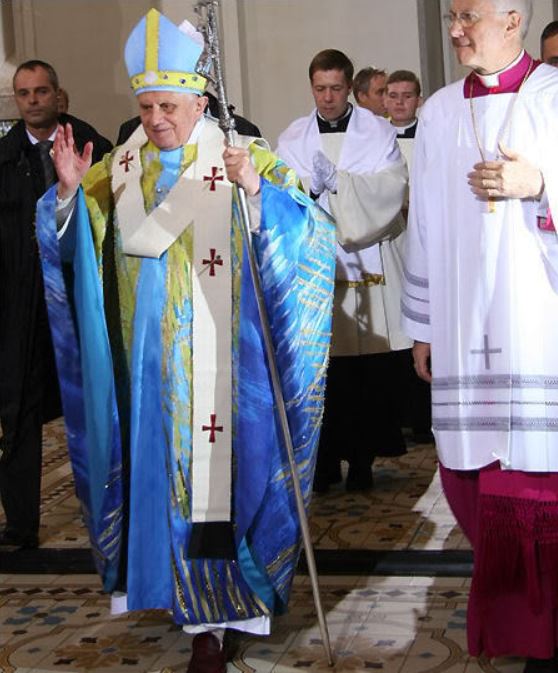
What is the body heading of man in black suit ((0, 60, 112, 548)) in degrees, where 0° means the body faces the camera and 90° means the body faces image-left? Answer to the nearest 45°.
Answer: approximately 0°

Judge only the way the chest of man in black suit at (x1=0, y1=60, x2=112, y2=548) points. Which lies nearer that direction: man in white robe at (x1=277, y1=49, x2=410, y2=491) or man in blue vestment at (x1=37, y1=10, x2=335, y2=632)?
the man in blue vestment

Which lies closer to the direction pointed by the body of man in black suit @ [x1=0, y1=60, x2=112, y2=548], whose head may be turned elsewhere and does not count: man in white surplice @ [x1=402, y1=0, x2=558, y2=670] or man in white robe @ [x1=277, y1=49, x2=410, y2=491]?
the man in white surplice

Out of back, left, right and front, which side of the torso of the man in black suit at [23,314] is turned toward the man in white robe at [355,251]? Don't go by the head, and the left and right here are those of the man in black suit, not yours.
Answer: left
